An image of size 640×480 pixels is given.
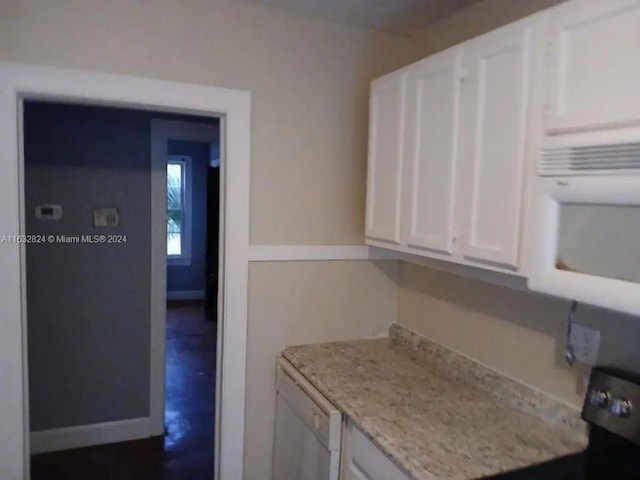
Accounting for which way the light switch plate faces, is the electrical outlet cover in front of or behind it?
in front

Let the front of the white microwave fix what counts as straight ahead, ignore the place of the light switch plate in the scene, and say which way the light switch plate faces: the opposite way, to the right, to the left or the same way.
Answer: to the left

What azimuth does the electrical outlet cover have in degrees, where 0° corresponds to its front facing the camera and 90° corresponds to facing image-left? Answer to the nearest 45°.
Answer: approximately 45°

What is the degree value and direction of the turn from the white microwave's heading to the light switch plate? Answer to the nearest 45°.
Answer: approximately 45° to its right

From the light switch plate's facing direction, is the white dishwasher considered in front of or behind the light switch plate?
in front

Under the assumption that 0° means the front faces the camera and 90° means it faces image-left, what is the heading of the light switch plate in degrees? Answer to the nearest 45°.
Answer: approximately 0°

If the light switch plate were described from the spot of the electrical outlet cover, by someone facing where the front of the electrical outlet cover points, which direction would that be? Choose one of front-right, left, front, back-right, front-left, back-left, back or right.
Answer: front-right
